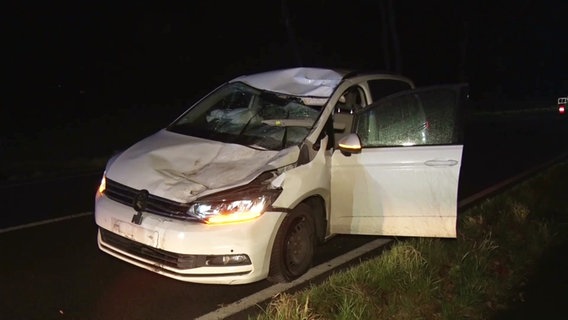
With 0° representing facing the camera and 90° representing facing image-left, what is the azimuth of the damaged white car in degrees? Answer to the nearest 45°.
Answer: approximately 45°
